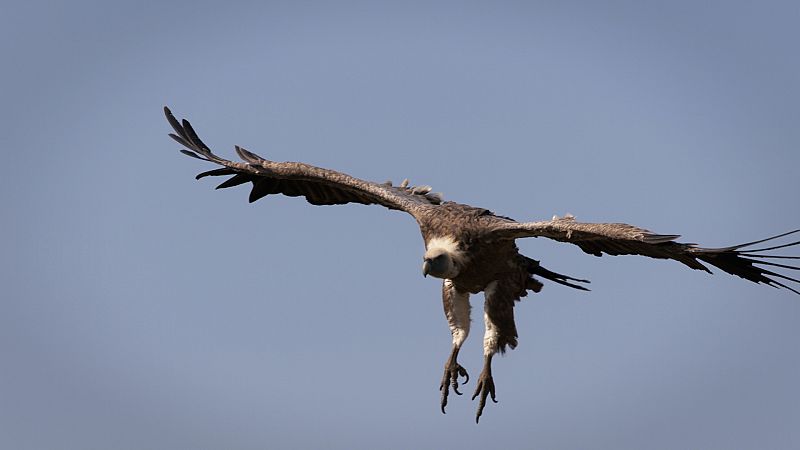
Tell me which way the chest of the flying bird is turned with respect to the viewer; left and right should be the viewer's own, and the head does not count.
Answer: facing the viewer and to the left of the viewer
